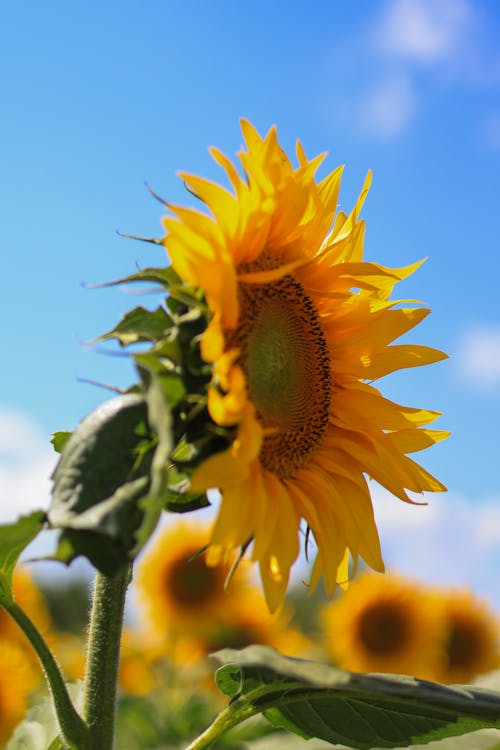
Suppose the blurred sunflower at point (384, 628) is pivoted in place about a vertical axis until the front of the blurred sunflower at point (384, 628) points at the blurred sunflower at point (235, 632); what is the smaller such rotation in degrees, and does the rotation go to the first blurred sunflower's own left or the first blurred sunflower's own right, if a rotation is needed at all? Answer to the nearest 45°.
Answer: approximately 45° to the first blurred sunflower's own right

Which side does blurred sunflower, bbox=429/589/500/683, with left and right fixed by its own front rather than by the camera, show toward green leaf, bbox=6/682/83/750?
front

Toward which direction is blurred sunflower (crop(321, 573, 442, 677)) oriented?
toward the camera

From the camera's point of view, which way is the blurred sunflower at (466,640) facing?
toward the camera

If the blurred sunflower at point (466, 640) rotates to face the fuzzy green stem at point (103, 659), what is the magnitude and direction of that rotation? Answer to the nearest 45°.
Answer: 0° — it already faces it

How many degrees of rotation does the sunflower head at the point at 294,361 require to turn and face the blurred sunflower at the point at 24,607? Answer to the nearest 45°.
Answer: approximately 180°

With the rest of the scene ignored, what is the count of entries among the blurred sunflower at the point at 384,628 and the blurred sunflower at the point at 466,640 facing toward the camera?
2

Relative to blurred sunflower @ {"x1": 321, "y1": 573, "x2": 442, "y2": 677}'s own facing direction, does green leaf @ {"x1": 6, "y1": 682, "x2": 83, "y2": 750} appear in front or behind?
in front

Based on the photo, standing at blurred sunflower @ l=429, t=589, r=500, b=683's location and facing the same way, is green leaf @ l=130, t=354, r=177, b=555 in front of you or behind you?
in front

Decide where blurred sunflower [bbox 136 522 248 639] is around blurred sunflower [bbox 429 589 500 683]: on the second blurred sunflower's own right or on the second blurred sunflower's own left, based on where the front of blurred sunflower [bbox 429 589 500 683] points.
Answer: on the second blurred sunflower's own right

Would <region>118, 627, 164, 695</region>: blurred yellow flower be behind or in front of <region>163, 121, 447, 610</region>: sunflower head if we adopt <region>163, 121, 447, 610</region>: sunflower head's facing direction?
behind

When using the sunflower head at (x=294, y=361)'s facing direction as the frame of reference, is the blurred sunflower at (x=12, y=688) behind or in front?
behind

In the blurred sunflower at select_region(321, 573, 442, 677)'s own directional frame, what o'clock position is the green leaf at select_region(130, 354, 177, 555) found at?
The green leaf is roughly at 12 o'clock from the blurred sunflower.

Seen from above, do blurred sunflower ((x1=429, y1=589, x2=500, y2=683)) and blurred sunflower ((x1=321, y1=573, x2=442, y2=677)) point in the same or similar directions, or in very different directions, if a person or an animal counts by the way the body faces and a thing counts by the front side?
same or similar directions

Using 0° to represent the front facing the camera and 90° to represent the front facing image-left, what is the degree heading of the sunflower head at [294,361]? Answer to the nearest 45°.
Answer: approximately 315°
